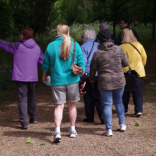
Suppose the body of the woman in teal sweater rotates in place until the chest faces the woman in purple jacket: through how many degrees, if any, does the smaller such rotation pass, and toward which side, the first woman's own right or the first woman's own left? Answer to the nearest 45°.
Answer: approximately 45° to the first woman's own left

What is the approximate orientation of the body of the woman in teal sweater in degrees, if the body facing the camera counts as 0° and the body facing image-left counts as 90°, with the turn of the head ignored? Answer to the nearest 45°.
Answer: approximately 180°
